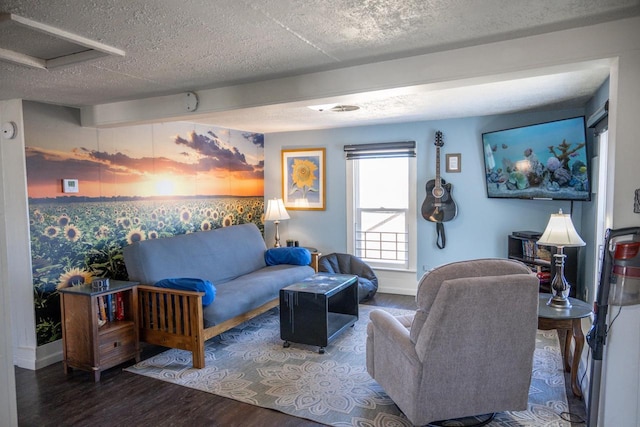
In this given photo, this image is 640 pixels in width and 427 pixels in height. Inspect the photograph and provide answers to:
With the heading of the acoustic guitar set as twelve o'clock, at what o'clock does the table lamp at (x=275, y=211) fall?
The table lamp is roughly at 3 o'clock from the acoustic guitar.

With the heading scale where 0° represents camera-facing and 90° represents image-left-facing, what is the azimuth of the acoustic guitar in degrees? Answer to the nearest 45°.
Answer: approximately 0°

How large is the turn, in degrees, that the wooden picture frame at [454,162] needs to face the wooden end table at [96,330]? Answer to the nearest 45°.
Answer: approximately 45° to its right

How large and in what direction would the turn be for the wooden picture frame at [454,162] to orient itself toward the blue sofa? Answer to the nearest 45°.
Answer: approximately 45° to its right

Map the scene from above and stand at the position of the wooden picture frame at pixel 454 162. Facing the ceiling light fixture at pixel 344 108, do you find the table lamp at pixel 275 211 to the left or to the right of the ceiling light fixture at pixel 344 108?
right

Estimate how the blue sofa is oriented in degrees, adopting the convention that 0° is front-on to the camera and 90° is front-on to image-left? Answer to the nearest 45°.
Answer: approximately 315°

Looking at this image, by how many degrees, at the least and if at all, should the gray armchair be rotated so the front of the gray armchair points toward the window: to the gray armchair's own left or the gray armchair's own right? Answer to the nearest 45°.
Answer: approximately 45° to the gray armchair's own right

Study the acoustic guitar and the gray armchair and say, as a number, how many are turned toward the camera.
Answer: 1

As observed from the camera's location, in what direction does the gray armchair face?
facing away from the viewer and to the left of the viewer
